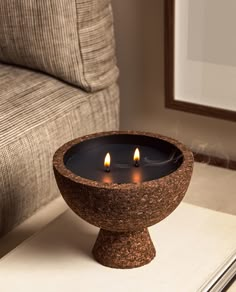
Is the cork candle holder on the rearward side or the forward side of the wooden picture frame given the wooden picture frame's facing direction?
on the forward side

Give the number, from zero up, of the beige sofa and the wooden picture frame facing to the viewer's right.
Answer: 0

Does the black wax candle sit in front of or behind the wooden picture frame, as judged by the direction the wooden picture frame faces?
in front

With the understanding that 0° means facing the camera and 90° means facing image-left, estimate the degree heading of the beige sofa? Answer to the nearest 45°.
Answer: approximately 45°
